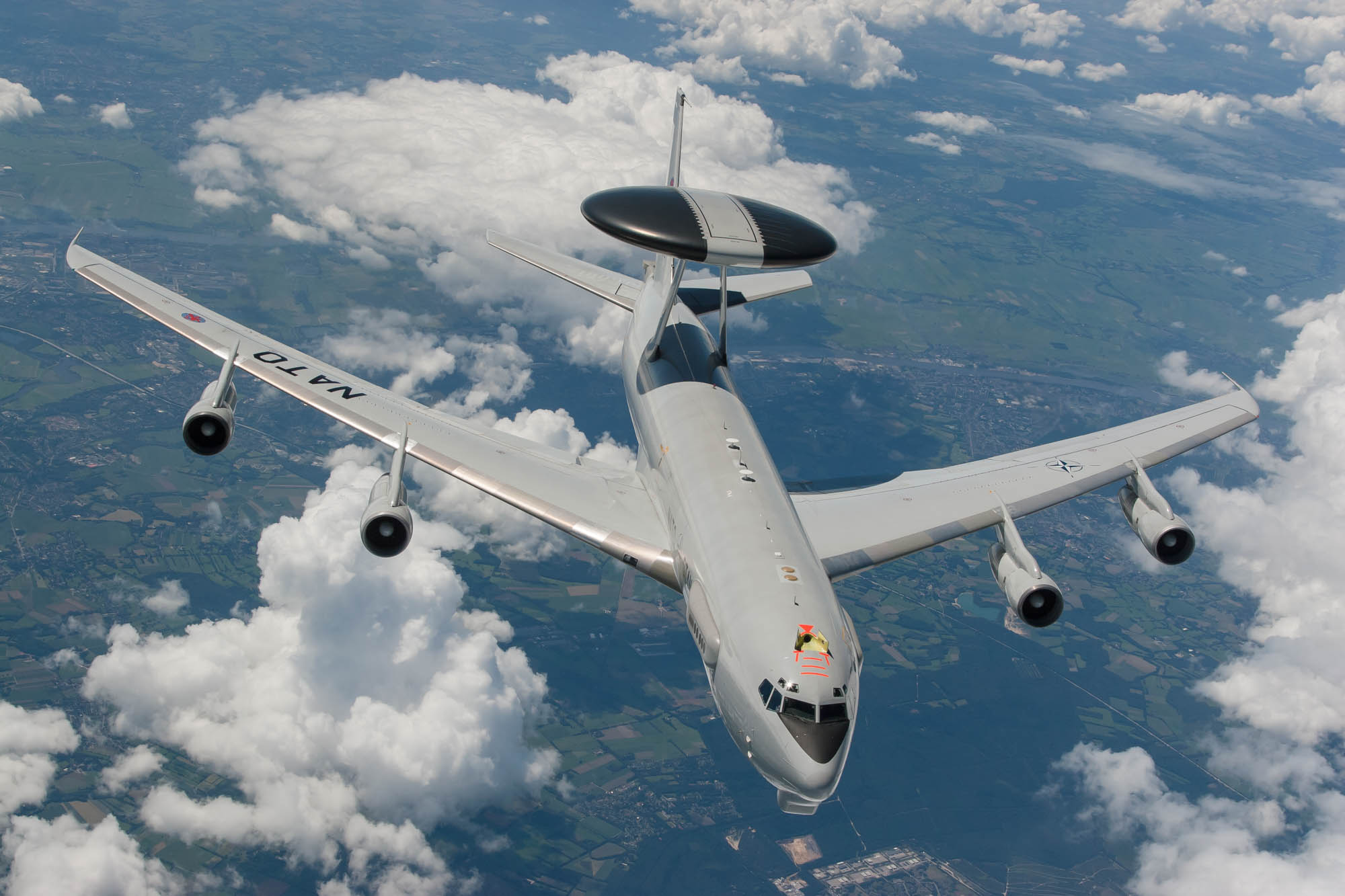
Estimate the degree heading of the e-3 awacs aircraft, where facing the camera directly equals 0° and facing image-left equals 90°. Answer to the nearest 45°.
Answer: approximately 0°
